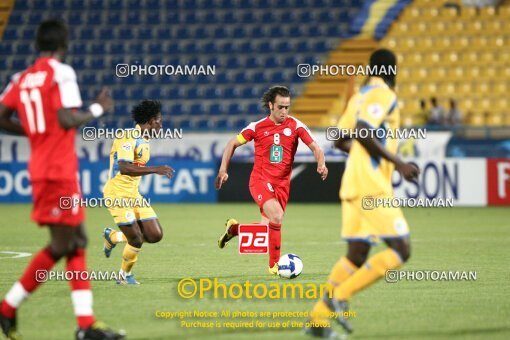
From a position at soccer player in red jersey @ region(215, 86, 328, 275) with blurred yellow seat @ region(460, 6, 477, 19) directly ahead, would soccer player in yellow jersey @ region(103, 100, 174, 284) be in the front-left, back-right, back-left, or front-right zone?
back-left

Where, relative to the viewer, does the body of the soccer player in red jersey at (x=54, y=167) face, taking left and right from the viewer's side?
facing away from the viewer and to the right of the viewer

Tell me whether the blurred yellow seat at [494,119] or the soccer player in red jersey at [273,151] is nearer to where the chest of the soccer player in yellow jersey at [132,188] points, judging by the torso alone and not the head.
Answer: the soccer player in red jersey

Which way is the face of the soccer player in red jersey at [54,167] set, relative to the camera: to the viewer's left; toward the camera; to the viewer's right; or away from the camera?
away from the camera

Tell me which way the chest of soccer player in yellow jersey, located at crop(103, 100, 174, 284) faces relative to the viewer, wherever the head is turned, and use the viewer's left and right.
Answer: facing to the right of the viewer

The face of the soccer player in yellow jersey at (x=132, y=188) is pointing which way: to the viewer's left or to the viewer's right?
to the viewer's right

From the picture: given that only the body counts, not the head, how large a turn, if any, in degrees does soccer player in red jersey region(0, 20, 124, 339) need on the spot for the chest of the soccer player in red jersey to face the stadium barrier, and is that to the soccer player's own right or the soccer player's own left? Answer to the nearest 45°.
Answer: approximately 45° to the soccer player's own left

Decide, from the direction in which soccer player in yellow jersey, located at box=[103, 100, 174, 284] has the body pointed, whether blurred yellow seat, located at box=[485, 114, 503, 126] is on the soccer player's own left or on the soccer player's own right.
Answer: on the soccer player's own left
